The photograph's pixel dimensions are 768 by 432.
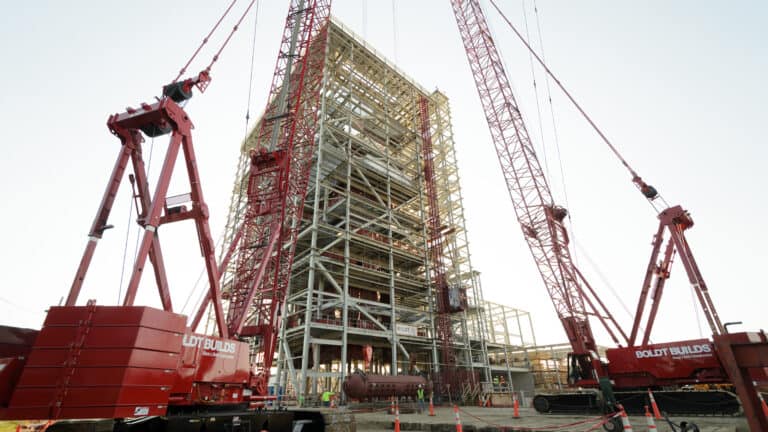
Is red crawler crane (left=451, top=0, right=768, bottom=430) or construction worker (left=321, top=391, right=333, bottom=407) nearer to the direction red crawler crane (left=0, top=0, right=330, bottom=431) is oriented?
the construction worker

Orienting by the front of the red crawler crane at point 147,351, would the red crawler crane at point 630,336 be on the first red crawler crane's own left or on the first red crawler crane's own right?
on the first red crawler crane's own right

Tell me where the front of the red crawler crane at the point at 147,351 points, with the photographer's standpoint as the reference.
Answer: facing away from the viewer and to the right of the viewer

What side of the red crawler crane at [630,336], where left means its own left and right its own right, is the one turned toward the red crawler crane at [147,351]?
left

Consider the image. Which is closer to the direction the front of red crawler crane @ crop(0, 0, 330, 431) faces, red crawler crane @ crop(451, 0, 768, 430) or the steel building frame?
the steel building frame

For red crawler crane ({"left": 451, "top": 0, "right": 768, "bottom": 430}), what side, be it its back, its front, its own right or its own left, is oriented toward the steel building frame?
front

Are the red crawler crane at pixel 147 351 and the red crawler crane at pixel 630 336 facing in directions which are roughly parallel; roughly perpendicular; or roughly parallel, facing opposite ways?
roughly perpendicular

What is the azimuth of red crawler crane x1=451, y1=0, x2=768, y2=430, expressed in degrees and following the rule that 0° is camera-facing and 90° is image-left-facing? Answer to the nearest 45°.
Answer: approximately 90°

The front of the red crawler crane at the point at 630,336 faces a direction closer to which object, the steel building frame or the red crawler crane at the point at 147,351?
the steel building frame

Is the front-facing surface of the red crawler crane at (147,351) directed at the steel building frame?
yes

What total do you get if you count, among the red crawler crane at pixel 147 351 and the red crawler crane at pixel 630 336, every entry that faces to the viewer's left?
1

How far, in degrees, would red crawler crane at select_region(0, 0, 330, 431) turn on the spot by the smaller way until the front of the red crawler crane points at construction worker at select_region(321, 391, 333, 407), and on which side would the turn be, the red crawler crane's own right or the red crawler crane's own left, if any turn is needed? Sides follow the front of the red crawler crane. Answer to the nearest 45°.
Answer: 0° — it already faces them

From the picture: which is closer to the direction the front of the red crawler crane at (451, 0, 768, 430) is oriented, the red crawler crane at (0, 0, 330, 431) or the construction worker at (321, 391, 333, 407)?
the construction worker
